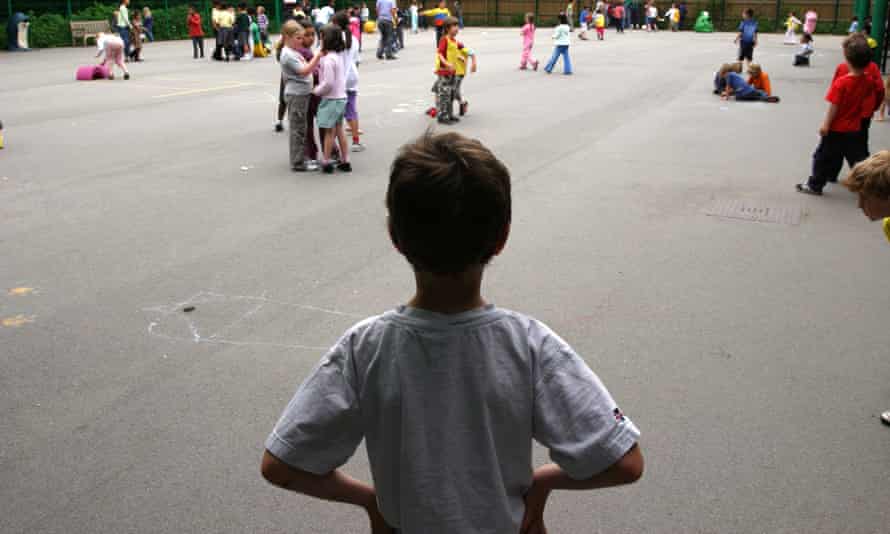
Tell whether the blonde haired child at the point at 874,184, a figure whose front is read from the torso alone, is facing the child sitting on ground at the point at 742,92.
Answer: no

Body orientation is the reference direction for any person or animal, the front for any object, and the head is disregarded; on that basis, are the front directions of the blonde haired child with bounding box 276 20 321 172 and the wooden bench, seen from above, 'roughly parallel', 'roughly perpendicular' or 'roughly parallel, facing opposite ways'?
roughly perpendicular

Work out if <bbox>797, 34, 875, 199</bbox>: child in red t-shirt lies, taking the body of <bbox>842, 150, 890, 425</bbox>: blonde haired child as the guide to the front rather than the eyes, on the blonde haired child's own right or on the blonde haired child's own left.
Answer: on the blonde haired child's own right

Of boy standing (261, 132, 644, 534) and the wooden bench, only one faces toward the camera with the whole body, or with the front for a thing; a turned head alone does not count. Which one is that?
the wooden bench

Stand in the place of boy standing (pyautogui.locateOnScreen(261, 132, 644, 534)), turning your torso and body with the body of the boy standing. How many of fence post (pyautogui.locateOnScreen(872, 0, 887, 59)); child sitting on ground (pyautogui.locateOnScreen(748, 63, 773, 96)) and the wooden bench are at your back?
0

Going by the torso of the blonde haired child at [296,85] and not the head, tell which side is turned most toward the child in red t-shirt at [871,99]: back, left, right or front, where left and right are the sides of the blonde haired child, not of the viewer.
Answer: front

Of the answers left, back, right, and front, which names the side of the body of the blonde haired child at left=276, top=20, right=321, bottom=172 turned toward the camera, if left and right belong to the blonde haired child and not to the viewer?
right

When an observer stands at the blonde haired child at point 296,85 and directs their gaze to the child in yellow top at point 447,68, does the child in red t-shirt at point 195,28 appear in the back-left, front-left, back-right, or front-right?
front-left

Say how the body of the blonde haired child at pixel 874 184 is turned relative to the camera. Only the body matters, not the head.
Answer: to the viewer's left

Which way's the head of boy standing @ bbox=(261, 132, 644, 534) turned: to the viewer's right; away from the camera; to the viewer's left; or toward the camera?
away from the camera

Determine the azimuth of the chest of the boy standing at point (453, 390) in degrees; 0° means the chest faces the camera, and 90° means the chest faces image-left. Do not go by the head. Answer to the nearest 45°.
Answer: approximately 180°

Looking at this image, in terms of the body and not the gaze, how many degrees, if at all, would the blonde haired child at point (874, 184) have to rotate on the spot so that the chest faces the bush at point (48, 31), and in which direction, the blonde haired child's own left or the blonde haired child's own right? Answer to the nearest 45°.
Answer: approximately 45° to the blonde haired child's own right

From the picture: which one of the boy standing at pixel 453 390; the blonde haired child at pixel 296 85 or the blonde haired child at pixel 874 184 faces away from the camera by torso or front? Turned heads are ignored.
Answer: the boy standing

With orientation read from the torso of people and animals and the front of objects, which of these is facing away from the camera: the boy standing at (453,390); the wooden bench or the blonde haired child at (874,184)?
the boy standing

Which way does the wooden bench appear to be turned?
toward the camera
